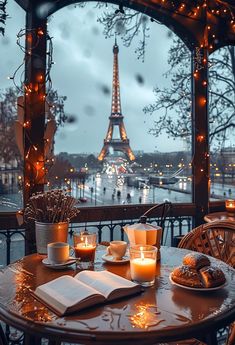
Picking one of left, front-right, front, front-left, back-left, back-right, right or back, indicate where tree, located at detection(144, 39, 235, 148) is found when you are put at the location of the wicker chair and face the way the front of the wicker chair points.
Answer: back-right

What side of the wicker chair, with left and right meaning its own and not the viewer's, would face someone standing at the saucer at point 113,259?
front

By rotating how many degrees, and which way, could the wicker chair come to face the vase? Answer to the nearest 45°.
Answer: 0° — it already faces it

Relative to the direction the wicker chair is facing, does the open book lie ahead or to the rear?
ahead

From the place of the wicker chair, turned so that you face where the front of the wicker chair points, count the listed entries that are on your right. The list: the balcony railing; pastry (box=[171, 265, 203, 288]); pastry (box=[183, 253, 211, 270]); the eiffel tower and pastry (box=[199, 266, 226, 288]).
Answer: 2

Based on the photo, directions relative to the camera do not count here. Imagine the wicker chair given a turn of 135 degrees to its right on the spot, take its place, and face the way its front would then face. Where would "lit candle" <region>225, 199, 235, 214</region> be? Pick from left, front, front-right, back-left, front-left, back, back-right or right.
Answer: front

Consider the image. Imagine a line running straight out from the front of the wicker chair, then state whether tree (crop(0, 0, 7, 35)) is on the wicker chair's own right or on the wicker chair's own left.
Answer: on the wicker chair's own right

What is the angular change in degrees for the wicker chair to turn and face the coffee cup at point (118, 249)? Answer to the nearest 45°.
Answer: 0° — it already faces it

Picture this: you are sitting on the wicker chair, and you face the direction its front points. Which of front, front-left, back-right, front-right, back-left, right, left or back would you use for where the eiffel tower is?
right

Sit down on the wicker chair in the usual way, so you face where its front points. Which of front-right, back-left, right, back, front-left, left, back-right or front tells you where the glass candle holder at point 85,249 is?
front

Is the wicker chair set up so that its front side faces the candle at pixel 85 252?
yes

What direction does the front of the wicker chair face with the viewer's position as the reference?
facing the viewer and to the left of the viewer

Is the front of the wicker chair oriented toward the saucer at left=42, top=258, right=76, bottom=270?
yes

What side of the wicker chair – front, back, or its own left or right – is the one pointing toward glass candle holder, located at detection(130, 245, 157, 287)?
front

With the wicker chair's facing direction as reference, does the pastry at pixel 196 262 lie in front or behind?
in front

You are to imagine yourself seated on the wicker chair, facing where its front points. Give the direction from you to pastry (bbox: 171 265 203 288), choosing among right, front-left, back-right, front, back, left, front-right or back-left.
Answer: front-left
